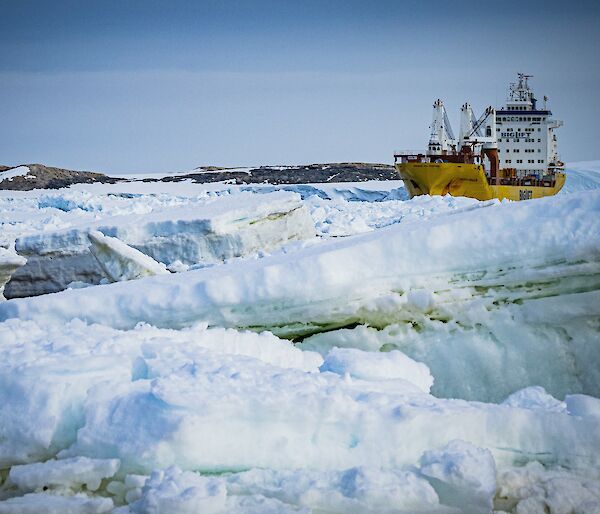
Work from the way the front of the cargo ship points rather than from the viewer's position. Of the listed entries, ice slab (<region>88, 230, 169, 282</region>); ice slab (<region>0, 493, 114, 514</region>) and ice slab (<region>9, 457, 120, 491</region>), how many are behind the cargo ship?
0

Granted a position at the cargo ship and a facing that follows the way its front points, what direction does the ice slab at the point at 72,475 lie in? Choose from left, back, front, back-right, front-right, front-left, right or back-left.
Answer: front-left

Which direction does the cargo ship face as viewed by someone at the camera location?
facing the viewer and to the left of the viewer

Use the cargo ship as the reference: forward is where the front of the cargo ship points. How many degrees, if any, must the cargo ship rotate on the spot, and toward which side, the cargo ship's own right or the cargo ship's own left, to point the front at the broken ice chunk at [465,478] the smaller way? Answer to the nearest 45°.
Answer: approximately 45° to the cargo ship's own left

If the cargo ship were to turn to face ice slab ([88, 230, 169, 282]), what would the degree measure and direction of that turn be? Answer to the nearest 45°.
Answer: approximately 45° to its left

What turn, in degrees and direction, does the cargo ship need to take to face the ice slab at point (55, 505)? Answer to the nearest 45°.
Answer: approximately 45° to its left

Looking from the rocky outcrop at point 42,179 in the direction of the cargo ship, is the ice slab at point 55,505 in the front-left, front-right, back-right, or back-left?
front-right

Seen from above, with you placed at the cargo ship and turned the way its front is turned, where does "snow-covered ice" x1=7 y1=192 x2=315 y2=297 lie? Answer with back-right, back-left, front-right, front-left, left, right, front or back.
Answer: front-left

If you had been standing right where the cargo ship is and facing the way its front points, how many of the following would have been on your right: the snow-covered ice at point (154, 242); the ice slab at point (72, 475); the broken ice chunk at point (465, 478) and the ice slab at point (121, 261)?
0

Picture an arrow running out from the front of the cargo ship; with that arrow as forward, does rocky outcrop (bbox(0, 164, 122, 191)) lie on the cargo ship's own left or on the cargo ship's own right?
on the cargo ship's own right
